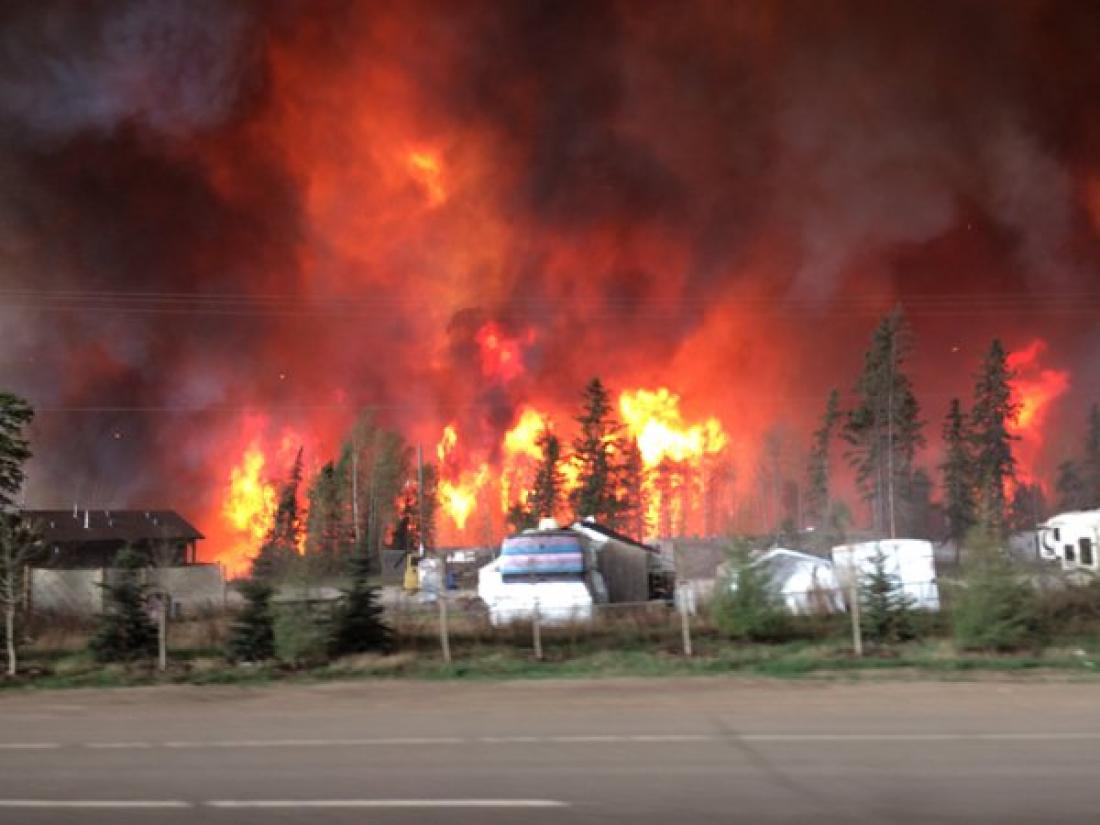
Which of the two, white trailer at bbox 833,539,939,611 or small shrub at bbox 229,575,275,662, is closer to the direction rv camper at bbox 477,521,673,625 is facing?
the small shrub

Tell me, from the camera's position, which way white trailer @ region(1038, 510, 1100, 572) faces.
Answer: facing to the left of the viewer

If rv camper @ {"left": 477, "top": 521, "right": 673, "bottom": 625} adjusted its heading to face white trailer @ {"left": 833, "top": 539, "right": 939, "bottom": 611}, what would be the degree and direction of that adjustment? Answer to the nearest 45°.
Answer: approximately 135° to its left

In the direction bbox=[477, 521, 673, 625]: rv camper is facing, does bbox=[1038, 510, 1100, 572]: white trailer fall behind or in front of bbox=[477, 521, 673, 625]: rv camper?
behind

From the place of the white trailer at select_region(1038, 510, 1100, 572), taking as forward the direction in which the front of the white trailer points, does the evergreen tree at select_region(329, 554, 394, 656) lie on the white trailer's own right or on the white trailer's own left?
on the white trailer's own left

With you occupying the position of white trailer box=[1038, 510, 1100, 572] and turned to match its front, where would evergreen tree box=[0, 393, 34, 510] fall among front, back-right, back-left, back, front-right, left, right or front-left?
front-left

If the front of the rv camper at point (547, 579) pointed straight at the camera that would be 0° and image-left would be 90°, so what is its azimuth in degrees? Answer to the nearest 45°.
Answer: approximately 45°
